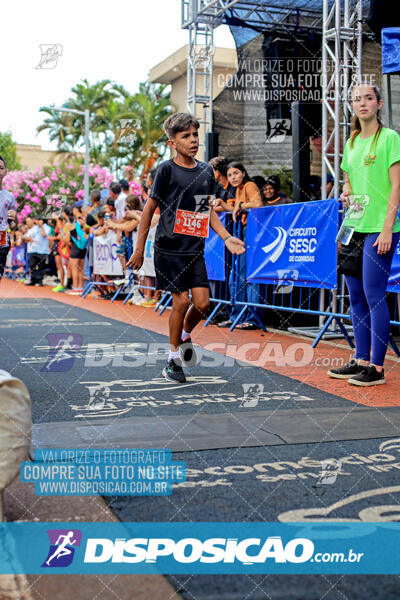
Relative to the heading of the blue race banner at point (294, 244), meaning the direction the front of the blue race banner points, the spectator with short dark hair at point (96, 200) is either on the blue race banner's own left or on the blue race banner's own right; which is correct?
on the blue race banner's own right

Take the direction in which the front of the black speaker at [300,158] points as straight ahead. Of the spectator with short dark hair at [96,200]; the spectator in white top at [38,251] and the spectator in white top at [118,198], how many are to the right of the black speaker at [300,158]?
3

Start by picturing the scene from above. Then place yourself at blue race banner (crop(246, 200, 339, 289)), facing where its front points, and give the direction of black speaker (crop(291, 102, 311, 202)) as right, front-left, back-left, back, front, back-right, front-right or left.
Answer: back-right

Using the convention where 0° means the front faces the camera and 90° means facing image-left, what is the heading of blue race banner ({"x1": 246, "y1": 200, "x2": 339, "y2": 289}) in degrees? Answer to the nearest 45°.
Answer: approximately 45°

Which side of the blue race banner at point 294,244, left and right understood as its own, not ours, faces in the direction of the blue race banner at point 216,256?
right

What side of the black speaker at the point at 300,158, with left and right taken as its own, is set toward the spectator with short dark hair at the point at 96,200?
right

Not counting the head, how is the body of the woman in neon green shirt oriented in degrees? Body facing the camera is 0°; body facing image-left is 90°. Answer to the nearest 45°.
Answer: approximately 45°

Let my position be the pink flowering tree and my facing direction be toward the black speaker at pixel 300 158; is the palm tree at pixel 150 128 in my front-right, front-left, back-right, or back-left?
back-left
